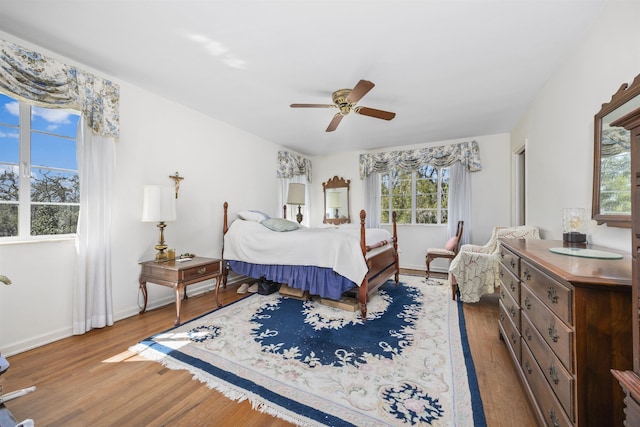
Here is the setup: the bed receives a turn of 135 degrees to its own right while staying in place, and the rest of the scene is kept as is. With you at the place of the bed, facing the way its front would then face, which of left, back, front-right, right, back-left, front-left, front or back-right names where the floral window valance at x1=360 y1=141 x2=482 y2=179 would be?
back-right

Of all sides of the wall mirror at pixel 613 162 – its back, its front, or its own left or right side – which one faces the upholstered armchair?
right

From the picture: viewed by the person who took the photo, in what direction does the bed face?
facing the viewer and to the right of the viewer

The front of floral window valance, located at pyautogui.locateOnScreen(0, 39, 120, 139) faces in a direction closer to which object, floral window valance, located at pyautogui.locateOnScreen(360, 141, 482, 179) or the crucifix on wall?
the floral window valance

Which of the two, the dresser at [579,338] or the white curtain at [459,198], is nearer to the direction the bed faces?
the dresser

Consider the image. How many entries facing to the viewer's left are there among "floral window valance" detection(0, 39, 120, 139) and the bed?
0

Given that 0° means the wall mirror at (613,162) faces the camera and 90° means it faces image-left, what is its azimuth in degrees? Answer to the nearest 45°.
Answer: approximately 45°

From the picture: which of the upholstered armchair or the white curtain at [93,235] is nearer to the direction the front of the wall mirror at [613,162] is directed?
the white curtain

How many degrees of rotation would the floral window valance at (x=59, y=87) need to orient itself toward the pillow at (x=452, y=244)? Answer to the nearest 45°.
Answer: approximately 45° to its left

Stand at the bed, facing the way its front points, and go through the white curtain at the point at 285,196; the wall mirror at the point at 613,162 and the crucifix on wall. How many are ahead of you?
1

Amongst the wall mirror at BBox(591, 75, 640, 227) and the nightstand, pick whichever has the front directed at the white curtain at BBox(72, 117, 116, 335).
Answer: the wall mirror

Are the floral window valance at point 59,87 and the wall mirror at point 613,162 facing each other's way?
yes

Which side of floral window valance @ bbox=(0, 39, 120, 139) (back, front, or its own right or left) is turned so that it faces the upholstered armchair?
front

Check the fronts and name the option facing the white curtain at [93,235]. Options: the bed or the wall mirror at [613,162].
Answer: the wall mirror

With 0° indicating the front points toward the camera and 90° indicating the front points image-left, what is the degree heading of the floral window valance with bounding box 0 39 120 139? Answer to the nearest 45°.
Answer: approximately 315°

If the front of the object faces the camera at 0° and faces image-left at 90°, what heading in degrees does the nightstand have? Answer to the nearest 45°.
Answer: approximately 315°

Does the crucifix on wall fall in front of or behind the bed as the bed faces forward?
behind

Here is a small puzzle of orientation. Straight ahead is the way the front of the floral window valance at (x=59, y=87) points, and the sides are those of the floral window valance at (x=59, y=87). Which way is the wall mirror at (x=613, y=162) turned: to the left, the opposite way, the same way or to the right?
the opposite way

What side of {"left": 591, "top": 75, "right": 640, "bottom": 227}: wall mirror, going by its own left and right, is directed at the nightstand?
front

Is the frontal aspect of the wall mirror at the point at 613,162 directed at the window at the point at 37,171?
yes

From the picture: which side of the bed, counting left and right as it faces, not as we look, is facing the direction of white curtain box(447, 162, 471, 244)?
left

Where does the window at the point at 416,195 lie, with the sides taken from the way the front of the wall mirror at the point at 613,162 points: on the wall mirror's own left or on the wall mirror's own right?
on the wall mirror's own right

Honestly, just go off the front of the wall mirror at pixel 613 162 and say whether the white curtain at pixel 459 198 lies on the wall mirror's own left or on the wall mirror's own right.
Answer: on the wall mirror's own right

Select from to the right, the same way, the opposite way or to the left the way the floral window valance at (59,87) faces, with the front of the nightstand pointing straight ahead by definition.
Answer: the same way
